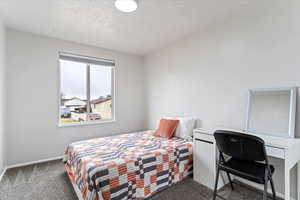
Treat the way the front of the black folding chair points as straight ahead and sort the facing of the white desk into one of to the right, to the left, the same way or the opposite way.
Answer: the opposite way

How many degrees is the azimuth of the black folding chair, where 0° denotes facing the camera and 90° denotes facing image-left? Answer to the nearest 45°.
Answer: approximately 225°

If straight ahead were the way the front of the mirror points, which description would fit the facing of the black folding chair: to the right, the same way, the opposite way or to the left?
the opposite way

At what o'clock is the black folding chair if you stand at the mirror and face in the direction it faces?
The black folding chair is roughly at 11 o'clock from the mirror.

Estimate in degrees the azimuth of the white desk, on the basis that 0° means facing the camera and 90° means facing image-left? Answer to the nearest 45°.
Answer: approximately 45°

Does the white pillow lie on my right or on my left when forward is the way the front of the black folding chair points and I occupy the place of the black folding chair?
on my left

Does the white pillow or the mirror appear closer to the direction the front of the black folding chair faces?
the mirror
